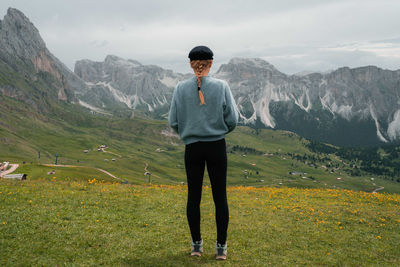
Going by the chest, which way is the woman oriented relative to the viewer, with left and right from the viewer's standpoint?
facing away from the viewer

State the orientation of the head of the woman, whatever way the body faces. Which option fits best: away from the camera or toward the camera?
away from the camera
